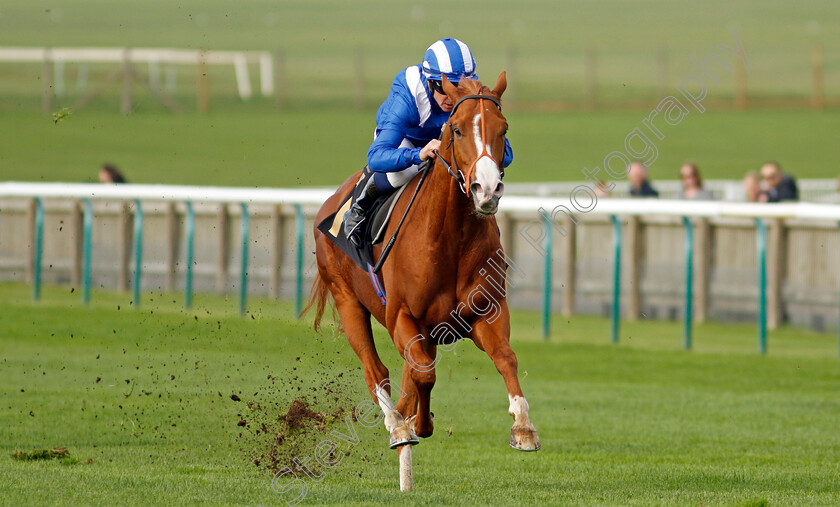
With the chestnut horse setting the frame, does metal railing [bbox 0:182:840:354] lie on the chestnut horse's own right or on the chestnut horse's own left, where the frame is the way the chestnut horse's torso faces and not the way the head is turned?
on the chestnut horse's own left

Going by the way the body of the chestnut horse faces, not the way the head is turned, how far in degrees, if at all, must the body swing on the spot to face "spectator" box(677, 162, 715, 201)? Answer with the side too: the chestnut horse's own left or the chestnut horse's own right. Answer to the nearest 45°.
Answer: approximately 135° to the chestnut horse's own left

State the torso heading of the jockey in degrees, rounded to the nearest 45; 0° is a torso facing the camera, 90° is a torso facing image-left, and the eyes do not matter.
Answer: approximately 315°

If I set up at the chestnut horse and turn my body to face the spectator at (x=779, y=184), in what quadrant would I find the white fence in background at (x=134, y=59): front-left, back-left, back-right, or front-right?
front-left

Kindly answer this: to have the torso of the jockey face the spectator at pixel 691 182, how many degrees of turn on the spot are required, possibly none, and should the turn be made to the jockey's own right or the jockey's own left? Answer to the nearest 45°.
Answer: approximately 135° to the jockey's own left

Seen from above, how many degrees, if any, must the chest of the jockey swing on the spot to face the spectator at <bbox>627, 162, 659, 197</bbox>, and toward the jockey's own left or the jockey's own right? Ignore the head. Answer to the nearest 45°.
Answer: approximately 135° to the jockey's own left

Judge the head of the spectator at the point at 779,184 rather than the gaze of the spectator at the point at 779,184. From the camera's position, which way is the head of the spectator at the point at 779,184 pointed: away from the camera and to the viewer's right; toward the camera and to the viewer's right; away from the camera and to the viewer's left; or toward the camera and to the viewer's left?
toward the camera and to the viewer's left

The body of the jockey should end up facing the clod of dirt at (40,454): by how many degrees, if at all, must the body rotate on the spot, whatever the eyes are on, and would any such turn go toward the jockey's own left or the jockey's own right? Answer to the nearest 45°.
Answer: approximately 135° to the jockey's own right

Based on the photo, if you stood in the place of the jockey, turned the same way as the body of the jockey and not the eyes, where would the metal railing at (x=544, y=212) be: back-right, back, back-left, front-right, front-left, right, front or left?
back-left

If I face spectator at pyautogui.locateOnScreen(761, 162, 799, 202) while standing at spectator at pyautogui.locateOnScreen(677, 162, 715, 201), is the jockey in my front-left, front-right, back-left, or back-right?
back-right
